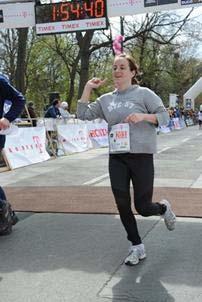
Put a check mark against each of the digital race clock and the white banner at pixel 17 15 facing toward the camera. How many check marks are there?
2

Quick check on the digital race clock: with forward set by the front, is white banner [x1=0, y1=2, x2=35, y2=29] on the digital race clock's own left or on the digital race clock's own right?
on the digital race clock's own right

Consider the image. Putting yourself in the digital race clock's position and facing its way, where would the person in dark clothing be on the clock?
The person in dark clothing is roughly at 12 o'clock from the digital race clock.

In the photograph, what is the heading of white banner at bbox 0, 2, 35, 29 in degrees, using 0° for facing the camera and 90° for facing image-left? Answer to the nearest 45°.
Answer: approximately 0°

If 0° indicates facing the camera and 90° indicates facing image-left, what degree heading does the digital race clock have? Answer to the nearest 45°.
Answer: approximately 0°

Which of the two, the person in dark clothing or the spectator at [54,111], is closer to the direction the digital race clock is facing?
the person in dark clothing
